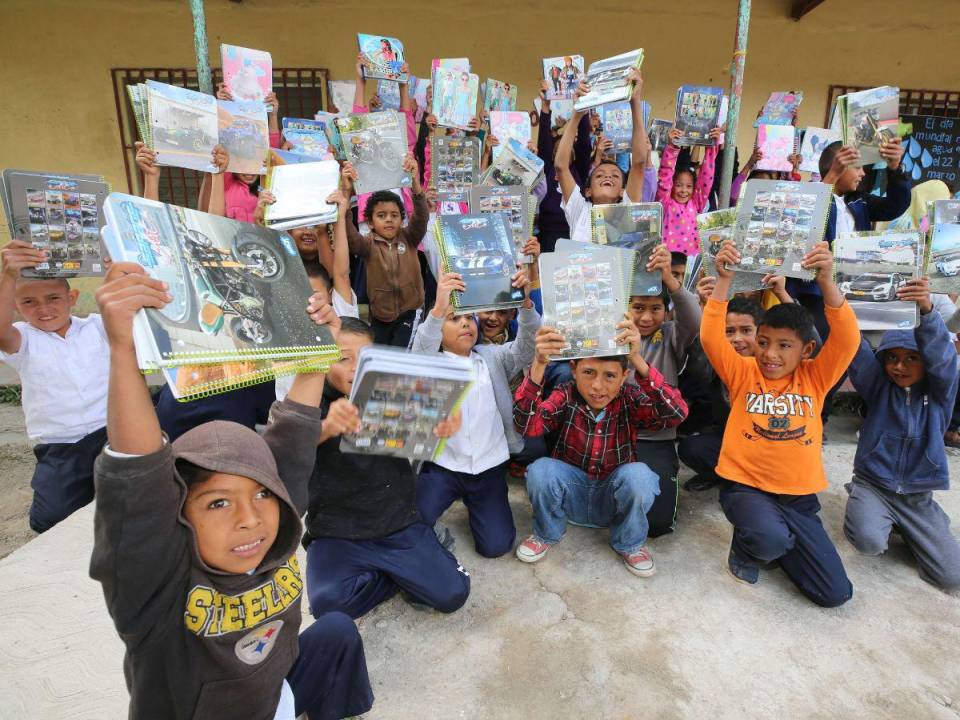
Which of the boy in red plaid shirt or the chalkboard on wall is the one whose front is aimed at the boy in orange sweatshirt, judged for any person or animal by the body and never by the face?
the chalkboard on wall

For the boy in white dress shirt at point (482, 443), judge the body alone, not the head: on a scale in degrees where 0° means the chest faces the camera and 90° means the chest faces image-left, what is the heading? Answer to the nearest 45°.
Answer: approximately 0°

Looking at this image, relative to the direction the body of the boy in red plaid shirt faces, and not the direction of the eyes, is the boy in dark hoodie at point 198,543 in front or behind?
in front

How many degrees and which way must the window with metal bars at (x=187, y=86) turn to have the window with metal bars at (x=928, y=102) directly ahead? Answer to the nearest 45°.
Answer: approximately 90° to its left

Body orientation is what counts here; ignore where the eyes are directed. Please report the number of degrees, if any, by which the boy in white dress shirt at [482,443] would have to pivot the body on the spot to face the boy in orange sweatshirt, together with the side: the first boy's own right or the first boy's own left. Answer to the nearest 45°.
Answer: approximately 90° to the first boy's own left

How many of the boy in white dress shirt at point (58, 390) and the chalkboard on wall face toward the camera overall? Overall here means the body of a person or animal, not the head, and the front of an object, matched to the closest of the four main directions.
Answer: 2

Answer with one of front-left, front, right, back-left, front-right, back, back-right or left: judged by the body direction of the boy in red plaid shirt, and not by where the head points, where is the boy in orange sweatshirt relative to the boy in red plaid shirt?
left

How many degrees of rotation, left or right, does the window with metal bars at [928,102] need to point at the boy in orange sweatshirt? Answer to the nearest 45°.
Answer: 0° — it already faces them

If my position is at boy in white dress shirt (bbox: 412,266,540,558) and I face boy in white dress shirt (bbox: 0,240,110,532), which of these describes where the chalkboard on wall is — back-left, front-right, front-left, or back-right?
back-right

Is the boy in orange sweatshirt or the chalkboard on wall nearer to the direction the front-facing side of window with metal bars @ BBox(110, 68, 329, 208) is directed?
the boy in orange sweatshirt

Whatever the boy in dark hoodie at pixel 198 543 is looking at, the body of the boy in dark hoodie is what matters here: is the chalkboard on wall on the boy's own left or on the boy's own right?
on the boy's own left
